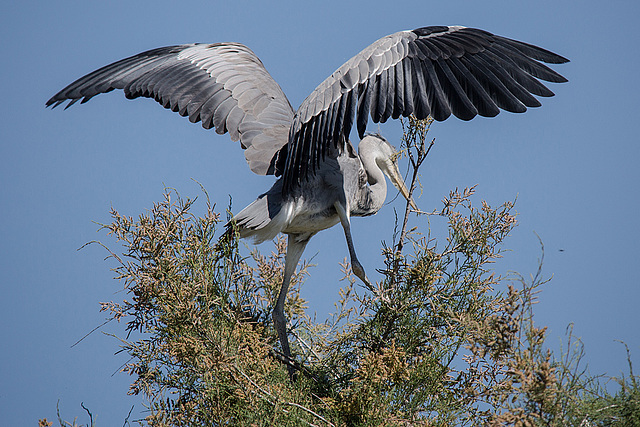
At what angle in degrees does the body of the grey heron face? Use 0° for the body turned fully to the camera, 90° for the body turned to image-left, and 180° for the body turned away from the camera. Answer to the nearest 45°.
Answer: approximately 225°
